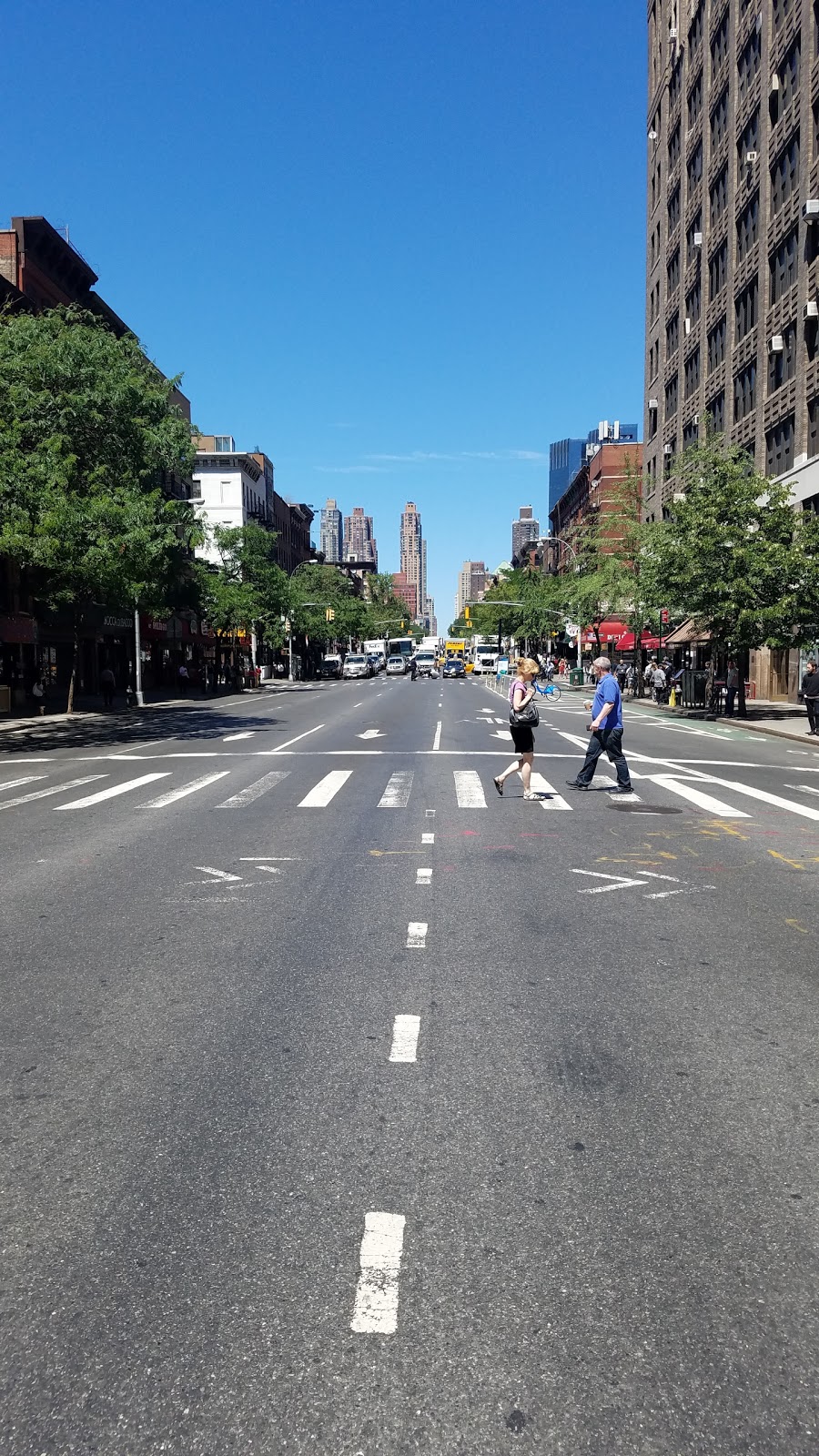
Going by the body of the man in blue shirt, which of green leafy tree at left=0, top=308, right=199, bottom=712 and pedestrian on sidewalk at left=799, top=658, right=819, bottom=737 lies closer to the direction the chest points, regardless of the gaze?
the green leafy tree

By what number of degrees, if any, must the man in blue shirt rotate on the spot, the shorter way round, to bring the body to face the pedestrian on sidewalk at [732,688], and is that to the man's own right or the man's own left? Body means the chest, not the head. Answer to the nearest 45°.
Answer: approximately 90° to the man's own right

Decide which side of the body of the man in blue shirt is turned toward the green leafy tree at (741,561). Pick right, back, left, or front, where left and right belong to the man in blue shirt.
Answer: right

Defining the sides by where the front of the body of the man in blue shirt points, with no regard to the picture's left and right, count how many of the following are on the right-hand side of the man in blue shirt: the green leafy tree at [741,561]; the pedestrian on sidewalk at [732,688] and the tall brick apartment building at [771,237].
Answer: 3

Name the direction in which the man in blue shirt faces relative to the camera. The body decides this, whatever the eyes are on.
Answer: to the viewer's left

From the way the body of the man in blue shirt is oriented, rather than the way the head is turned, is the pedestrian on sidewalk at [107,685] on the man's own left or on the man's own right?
on the man's own right

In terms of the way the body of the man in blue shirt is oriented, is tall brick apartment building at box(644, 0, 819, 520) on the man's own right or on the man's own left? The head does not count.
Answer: on the man's own right

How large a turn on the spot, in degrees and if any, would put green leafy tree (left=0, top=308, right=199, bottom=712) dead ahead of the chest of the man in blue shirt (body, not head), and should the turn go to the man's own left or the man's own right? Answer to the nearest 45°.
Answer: approximately 45° to the man's own right
